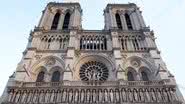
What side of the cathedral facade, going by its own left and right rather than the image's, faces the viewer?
front
